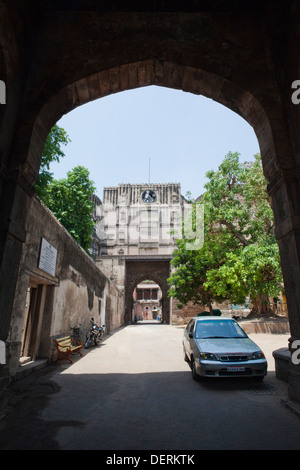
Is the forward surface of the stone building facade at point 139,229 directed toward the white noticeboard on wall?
yes

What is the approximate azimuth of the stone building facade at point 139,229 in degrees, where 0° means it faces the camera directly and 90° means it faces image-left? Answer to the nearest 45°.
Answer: approximately 0°

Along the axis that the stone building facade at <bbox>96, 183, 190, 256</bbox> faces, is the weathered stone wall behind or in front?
in front

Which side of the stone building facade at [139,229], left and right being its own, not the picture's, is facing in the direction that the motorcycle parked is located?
front

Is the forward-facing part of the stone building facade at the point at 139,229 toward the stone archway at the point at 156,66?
yes
